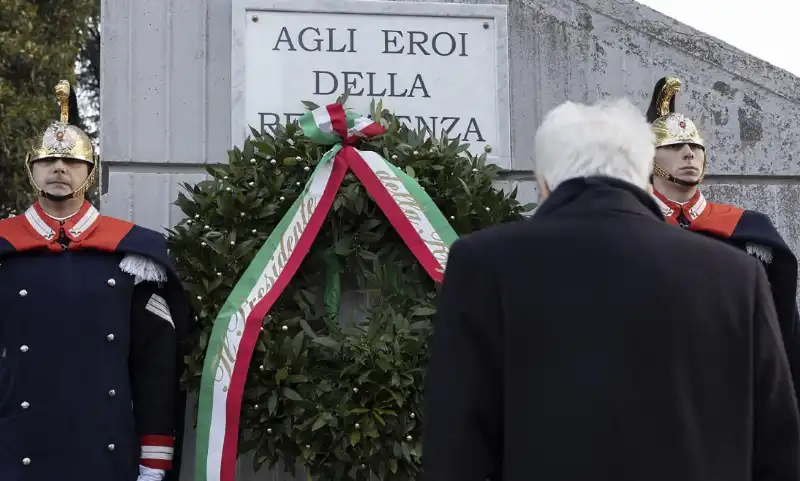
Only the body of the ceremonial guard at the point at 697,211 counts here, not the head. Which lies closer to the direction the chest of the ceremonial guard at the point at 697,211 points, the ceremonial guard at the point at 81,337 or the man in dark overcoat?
the man in dark overcoat

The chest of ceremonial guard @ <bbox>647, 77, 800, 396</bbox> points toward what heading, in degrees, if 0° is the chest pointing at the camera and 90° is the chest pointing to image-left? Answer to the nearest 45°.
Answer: approximately 0°

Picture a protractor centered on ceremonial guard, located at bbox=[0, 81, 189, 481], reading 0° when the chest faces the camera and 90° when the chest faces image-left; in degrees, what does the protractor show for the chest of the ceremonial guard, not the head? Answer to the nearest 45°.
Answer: approximately 0°

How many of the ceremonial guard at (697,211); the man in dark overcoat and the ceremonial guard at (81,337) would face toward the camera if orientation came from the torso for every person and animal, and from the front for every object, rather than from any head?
2

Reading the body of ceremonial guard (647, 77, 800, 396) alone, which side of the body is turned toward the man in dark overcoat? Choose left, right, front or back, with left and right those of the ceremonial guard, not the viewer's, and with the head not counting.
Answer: front

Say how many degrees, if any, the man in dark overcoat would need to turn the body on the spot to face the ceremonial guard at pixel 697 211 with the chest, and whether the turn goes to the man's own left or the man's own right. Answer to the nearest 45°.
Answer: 0° — they already face them

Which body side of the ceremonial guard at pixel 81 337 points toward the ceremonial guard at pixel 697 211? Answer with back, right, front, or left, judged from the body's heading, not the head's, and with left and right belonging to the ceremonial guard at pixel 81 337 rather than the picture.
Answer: left

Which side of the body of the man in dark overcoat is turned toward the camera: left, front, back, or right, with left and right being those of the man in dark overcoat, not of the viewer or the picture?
back

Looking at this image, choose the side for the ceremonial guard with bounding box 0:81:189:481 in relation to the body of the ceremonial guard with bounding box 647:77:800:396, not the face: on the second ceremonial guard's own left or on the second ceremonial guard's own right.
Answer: on the second ceremonial guard's own right

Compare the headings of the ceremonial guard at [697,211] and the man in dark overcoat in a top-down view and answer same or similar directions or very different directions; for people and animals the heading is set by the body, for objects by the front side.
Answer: very different directions

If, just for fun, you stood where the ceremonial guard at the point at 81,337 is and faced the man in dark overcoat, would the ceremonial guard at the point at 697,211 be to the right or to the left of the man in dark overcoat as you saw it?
left

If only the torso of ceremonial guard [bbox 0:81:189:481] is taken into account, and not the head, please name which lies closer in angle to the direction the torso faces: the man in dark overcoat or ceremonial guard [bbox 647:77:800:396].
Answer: the man in dark overcoat

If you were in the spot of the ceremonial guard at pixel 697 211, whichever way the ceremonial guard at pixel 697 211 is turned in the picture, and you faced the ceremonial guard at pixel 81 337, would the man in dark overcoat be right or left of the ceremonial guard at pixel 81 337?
left
